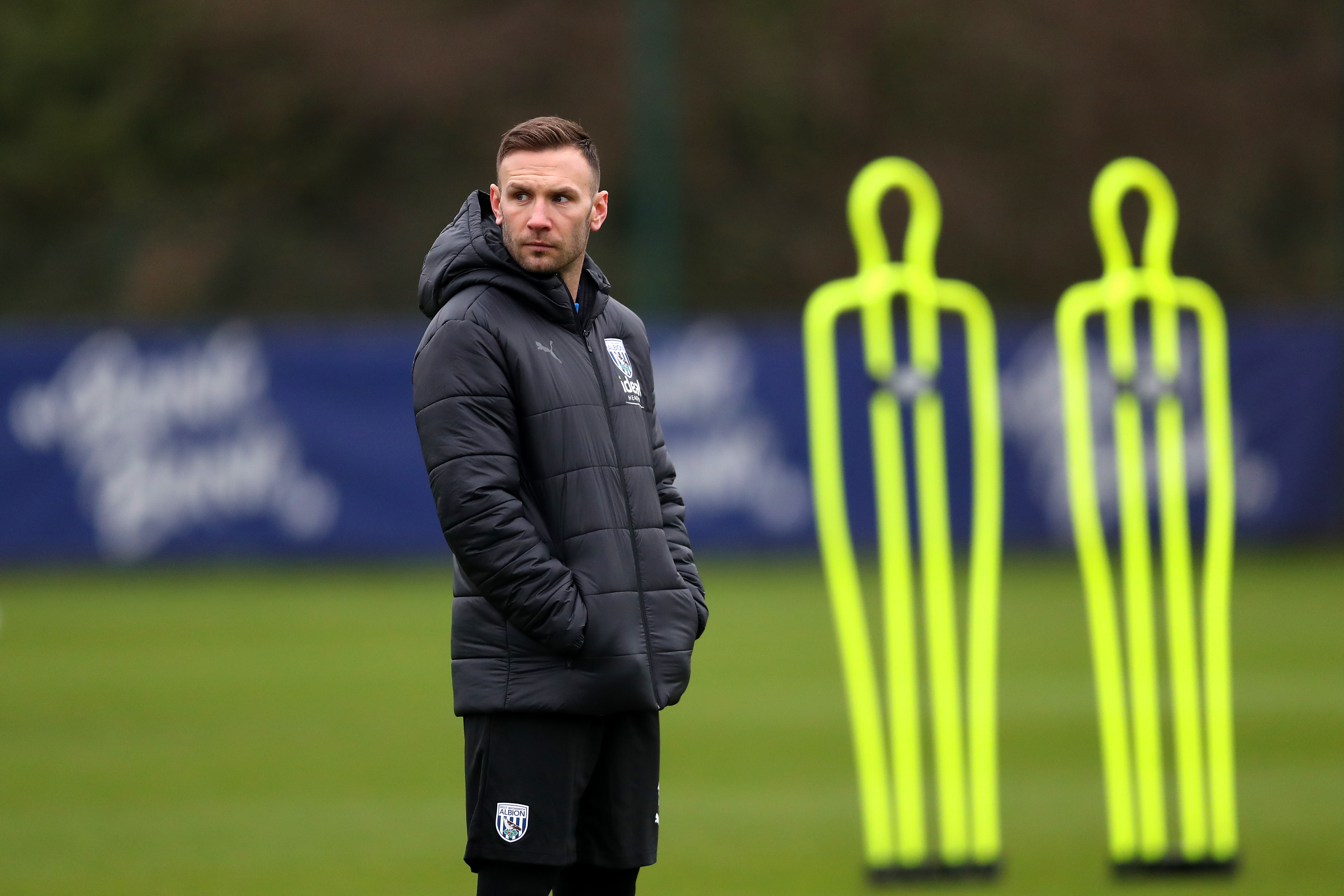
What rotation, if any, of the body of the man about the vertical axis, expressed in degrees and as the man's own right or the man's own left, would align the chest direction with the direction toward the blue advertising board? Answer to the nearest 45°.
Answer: approximately 135° to the man's own left

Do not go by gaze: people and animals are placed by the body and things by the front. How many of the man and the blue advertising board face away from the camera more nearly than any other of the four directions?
0

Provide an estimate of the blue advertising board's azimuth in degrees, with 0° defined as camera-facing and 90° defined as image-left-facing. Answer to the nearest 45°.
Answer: approximately 0°

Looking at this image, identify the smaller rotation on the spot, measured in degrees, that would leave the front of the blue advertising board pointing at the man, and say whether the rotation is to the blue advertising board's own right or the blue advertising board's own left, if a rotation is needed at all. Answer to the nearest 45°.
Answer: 0° — it already faces them

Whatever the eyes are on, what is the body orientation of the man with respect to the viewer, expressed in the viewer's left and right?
facing the viewer and to the right of the viewer
